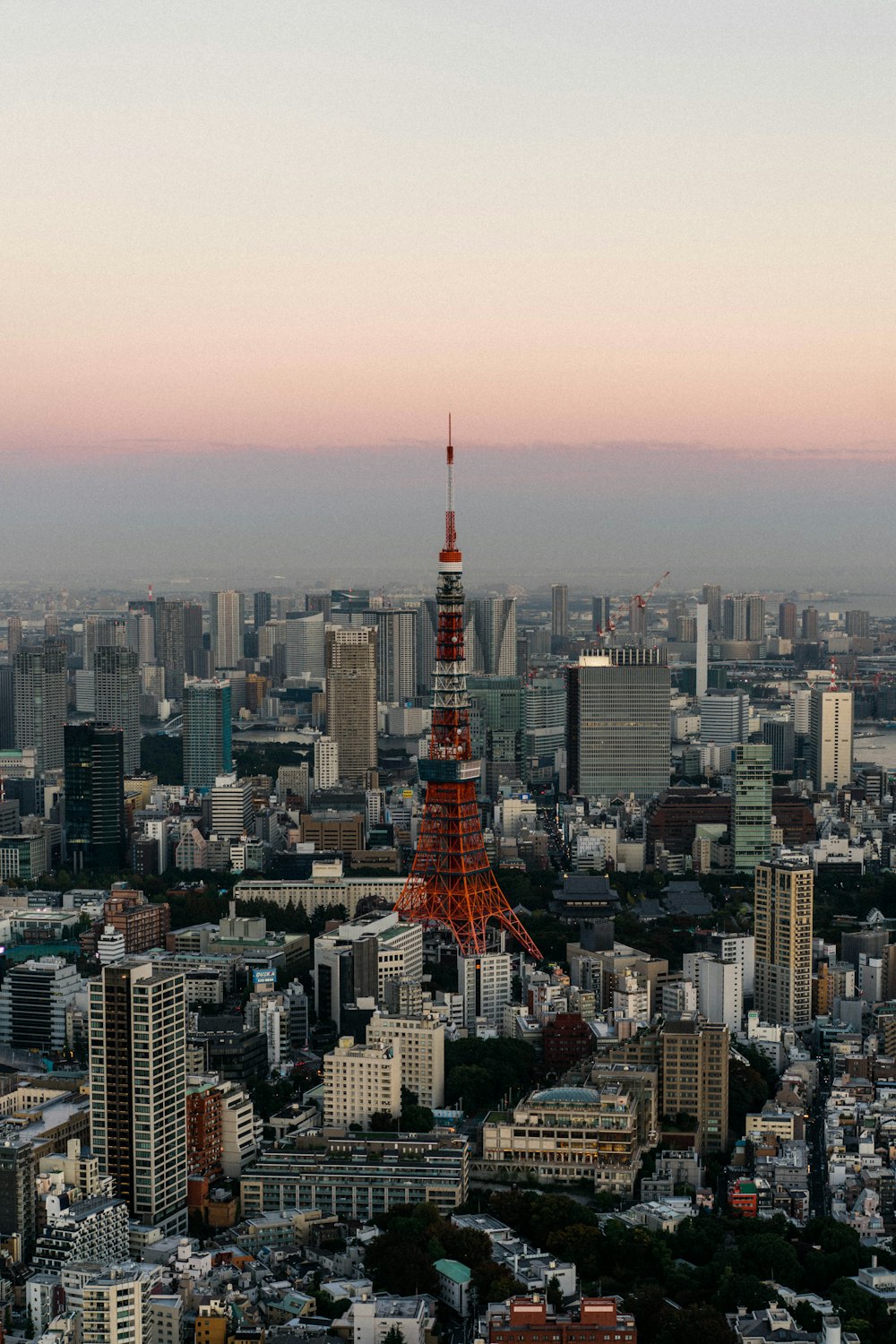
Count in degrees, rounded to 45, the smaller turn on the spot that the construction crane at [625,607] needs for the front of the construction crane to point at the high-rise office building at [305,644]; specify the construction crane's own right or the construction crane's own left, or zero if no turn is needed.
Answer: approximately 180°

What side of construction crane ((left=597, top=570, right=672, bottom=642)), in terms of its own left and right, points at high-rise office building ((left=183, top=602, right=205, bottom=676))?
back

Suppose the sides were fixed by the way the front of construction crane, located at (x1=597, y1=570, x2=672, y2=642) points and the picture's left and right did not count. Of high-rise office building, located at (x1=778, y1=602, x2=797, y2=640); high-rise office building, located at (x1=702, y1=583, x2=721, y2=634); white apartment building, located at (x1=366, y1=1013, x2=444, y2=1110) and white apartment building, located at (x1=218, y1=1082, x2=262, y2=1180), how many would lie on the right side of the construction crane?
2

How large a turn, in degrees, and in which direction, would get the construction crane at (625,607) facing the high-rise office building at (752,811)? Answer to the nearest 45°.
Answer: approximately 90° to its right

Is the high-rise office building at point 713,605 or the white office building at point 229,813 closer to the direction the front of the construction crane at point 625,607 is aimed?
the high-rise office building
